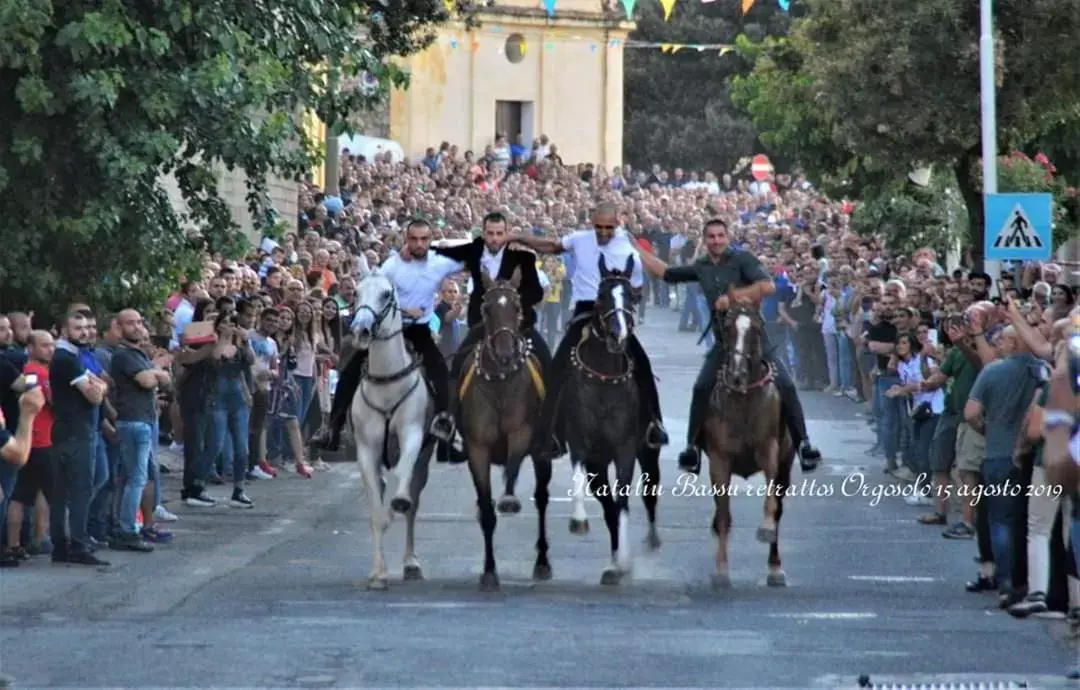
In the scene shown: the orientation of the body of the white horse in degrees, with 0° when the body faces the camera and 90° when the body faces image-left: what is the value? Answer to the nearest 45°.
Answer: approximately 0°

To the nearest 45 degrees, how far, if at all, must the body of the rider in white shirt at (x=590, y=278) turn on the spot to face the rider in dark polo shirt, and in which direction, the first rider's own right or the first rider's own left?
approximately 90° to the first rider's own left

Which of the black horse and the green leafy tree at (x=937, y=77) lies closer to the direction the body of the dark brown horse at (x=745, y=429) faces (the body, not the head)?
the black horse

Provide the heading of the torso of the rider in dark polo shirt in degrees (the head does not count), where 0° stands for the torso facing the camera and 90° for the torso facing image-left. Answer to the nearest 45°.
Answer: approximately 0°

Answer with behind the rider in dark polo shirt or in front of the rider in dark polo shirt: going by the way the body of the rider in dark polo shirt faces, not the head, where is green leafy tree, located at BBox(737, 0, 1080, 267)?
behind
